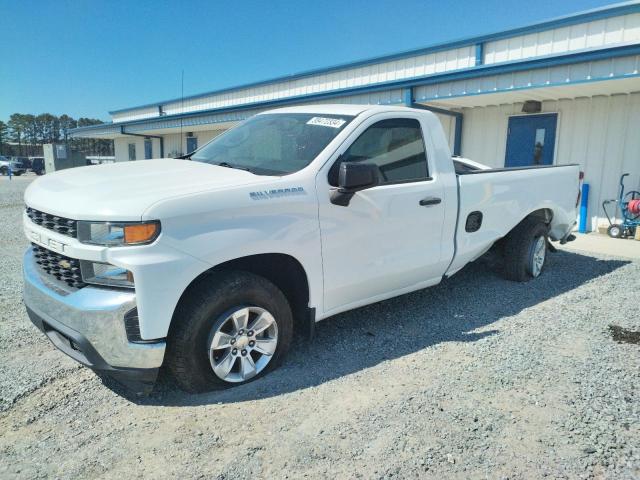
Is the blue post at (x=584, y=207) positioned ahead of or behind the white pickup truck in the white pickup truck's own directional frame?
behind

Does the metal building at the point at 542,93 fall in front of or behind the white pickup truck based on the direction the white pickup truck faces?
behind

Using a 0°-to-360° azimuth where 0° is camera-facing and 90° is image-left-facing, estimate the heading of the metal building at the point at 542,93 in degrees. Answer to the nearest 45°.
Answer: approximately 45°

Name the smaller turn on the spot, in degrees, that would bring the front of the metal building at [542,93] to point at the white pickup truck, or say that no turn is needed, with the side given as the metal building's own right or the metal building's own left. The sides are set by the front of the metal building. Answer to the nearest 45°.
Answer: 0° — it already faces it
